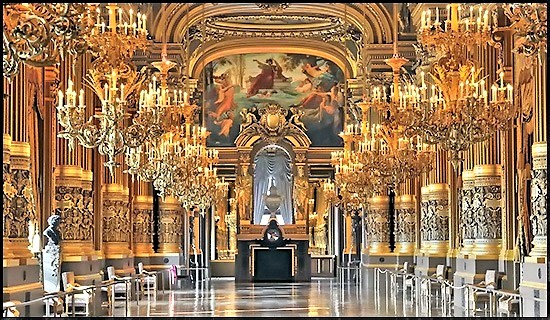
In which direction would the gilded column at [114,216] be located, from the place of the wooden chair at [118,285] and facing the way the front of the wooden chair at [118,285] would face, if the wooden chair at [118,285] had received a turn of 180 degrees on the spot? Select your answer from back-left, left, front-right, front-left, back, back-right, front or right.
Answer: right

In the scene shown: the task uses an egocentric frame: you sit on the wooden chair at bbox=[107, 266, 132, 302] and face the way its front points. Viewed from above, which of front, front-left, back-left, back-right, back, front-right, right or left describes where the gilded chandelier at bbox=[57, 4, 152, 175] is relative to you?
right

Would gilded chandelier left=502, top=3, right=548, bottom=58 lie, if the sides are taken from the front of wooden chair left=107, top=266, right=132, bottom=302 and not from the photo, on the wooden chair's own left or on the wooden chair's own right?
on the wooden chair's own right

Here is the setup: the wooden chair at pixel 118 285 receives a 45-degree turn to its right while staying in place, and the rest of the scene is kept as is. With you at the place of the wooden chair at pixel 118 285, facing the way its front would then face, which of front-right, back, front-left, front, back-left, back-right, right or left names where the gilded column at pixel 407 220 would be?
left

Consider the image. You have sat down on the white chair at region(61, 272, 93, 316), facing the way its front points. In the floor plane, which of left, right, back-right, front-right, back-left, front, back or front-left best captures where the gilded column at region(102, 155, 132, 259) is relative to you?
left

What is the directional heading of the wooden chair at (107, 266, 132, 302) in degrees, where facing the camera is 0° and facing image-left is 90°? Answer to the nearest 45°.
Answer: approximately 270°

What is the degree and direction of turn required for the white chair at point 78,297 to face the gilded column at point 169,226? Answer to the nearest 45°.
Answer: approximately 90° to its left

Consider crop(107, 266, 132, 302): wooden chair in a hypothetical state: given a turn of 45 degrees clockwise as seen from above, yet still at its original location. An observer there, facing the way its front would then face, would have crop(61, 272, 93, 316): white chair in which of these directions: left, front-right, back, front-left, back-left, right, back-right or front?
front-right

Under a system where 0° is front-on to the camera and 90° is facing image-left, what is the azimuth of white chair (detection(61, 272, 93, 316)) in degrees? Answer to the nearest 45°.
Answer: approximately 270°

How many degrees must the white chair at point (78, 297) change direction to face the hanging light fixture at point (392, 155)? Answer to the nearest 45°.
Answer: approximately 45° to its left

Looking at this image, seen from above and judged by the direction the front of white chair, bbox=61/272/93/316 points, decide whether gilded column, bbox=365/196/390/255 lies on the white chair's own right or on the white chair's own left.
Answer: on the white chair's own left
